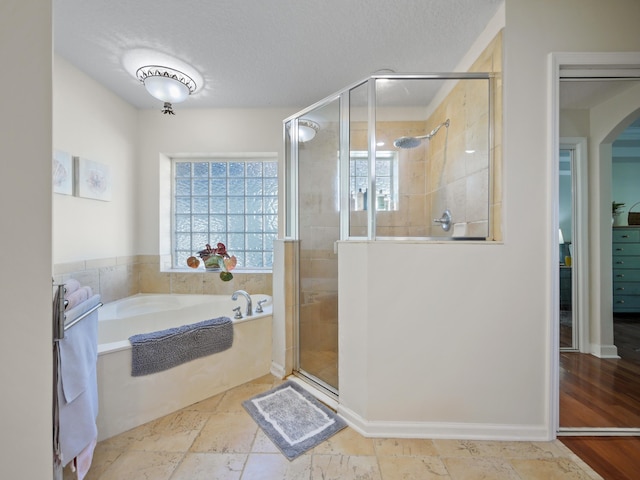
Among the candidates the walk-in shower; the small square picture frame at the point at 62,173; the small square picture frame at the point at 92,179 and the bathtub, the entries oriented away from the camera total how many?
0

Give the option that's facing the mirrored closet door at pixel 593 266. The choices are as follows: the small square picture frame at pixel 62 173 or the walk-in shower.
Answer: the small square picture frame

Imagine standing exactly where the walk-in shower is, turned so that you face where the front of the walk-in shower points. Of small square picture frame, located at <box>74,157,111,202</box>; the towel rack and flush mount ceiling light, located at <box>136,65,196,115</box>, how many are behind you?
0

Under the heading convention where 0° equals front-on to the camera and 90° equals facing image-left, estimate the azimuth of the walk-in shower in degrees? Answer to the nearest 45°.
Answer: approximately 45°

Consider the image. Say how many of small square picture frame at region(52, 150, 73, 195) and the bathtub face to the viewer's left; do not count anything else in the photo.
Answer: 0

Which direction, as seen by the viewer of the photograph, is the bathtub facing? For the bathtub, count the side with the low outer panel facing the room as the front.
facing the viewer and to the right of the viewer

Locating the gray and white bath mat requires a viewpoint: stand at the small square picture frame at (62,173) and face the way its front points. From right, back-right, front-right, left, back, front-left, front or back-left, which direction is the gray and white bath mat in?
front

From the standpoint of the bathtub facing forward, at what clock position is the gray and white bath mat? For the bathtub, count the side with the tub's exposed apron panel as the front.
The gray and white bath mat is roughly at 12 o'clock from the bathtub.

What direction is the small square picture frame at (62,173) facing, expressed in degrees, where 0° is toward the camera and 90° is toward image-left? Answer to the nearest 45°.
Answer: approximately 315°

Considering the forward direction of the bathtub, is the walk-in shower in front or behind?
in front

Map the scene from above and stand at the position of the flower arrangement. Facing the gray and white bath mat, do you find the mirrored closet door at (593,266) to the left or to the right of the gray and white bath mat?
left

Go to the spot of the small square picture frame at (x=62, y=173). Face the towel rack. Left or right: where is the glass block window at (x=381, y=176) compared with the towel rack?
left

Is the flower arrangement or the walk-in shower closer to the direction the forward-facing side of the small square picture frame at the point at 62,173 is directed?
the walk-in shower
